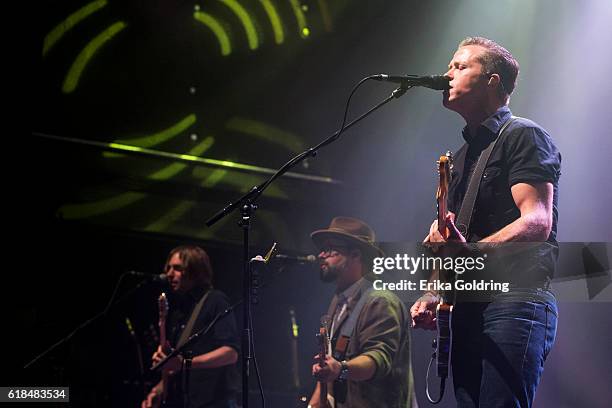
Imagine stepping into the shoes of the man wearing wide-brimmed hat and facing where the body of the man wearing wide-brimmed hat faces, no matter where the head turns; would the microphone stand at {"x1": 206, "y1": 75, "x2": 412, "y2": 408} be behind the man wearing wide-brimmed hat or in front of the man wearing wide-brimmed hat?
in front

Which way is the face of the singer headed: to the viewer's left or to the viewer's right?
to the viewer's left

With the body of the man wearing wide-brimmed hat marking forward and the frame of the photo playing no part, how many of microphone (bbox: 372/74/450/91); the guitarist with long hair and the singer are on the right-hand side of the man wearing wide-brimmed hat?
1

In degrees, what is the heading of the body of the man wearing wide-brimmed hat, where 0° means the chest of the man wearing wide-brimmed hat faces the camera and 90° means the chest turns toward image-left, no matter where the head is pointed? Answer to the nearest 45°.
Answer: approximately 45°

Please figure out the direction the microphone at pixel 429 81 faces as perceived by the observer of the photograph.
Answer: facing to the right of the viewer

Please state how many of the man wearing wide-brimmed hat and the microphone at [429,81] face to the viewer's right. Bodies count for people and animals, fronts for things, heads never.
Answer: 1

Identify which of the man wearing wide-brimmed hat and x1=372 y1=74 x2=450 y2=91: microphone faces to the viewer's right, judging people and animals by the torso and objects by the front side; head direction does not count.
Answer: the microphone

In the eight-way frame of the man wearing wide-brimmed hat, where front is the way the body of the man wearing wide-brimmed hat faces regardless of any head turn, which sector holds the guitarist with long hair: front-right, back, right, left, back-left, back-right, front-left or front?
right

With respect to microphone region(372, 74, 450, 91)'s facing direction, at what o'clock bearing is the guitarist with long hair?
The guitarist with long hair is roughly at 8 o'clock from the microphone.
